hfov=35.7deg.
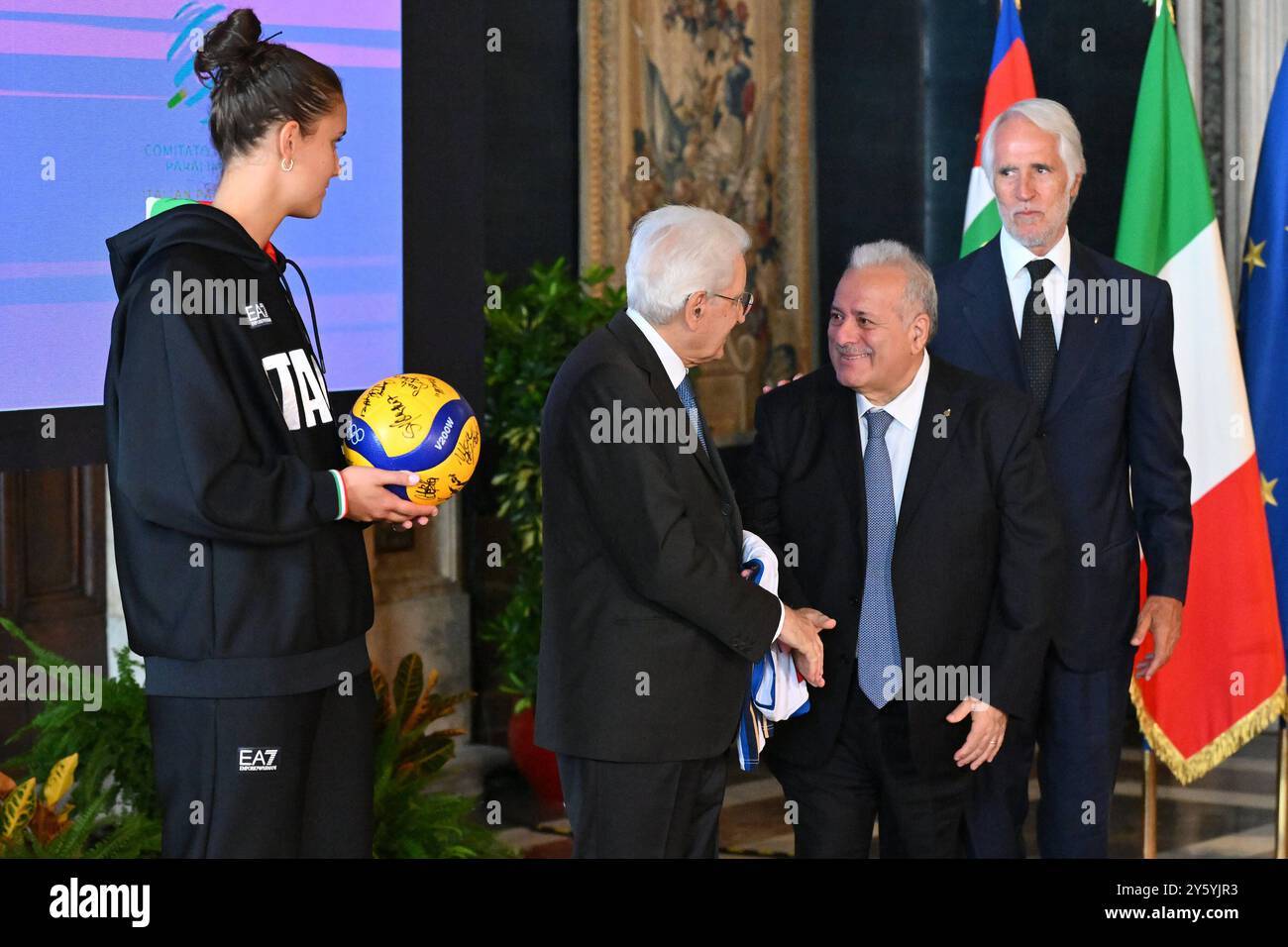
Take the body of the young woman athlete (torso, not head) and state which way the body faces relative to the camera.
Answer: to the viewer's right

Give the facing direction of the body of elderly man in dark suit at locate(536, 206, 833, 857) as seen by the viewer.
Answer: to the viewer's right

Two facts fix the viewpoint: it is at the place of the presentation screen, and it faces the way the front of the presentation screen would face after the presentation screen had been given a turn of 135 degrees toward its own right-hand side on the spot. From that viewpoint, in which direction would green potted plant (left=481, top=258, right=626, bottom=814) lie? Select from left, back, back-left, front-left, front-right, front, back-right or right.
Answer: right

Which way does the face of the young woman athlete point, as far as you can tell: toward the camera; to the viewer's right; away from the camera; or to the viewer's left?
to the viewer's right

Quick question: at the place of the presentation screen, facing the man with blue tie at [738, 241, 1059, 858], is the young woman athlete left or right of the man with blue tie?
right

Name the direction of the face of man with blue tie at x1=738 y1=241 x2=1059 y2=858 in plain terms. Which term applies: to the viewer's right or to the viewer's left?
to the viewer's left

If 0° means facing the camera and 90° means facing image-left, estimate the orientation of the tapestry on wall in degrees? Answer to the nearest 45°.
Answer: approximately 0°

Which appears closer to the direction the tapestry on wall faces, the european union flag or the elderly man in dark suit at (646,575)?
the elderly man in dark suit

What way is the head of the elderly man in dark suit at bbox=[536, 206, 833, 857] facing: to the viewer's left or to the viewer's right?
to the viewer's right

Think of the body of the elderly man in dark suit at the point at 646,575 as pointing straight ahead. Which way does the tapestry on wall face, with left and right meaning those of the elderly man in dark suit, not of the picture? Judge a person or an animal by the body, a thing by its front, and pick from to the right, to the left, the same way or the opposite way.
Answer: to the right
